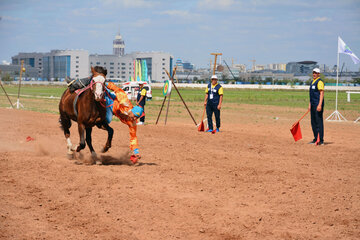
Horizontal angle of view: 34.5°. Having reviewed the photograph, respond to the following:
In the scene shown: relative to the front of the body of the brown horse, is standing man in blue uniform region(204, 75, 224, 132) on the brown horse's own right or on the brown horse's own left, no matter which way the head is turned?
on the brown horse's own left

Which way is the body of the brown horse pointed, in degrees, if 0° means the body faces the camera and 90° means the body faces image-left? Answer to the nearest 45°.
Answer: approximately 315°

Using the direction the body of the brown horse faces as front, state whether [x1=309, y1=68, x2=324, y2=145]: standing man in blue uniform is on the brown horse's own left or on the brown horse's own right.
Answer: on the brown horse's own left

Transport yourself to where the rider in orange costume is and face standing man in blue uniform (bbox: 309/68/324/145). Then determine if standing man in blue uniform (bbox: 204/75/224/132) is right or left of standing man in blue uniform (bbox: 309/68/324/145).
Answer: left

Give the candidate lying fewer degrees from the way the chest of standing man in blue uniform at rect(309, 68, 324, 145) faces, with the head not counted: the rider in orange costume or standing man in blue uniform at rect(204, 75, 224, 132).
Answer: the rider in orange costume

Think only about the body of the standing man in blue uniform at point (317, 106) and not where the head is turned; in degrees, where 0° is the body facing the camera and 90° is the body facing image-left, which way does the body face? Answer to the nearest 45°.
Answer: approximately 45°

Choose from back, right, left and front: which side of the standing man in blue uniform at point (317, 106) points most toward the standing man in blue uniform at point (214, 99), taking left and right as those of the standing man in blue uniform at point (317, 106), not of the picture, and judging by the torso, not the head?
right
